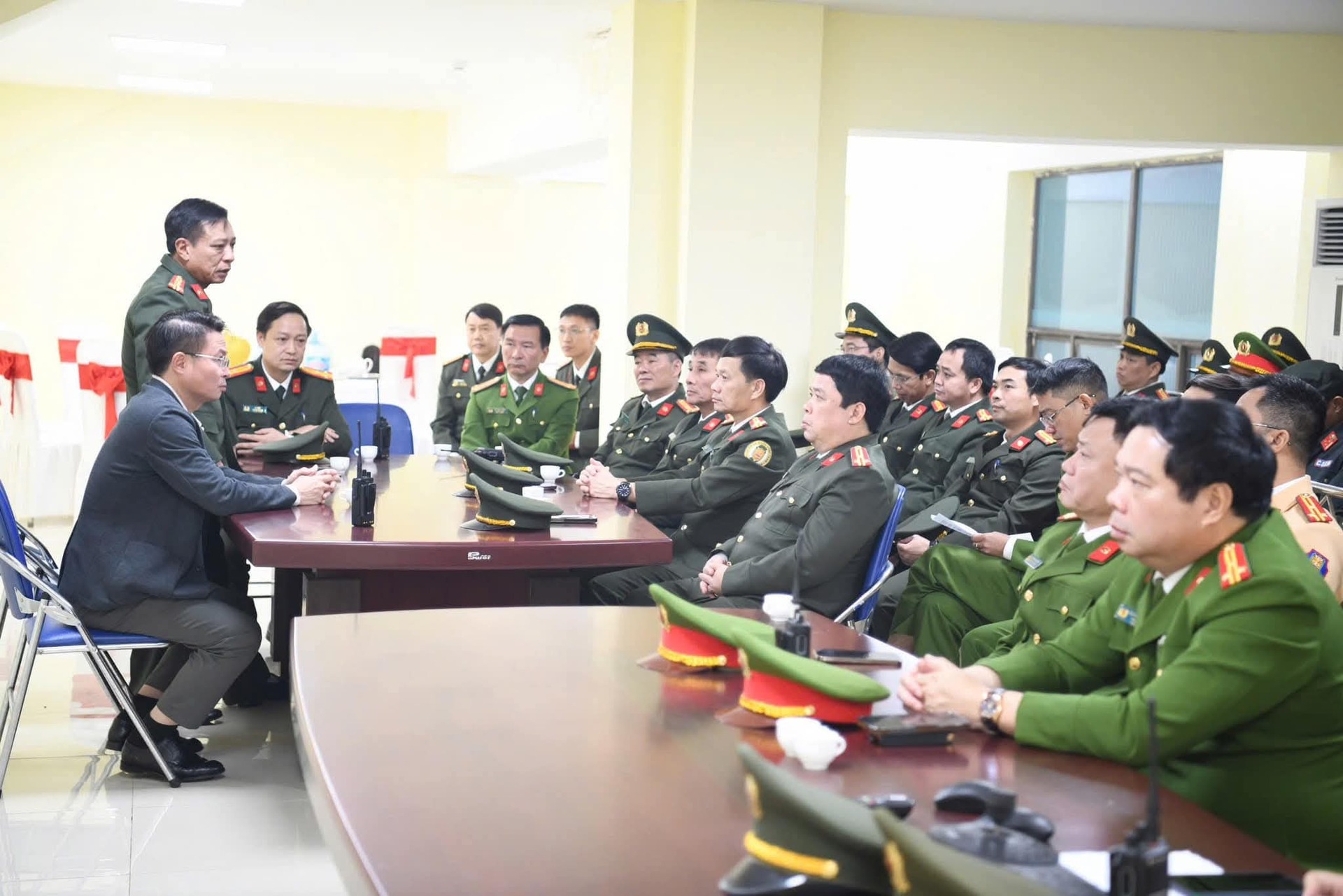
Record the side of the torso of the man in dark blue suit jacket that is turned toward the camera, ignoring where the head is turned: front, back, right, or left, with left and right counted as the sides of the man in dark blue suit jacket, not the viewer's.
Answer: right

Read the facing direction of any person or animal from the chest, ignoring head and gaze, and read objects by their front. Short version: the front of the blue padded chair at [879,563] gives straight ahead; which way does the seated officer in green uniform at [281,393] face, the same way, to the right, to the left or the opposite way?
to the left

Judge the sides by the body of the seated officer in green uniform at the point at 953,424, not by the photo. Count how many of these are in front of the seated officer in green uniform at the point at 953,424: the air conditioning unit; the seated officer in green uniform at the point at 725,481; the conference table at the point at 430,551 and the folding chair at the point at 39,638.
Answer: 3

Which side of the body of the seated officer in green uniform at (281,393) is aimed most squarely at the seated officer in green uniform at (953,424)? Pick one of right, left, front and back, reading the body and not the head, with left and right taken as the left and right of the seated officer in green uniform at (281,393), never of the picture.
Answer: left

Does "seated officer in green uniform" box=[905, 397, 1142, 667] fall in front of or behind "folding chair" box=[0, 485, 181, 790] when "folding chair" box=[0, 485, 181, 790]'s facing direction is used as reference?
in front

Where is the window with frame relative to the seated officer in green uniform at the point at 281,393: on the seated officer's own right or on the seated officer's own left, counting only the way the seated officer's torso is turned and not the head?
on the seated officer's own left

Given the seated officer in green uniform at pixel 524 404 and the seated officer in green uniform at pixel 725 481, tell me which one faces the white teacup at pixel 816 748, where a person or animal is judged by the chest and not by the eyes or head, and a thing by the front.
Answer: the seated officer in green uniform at pixel 524 404

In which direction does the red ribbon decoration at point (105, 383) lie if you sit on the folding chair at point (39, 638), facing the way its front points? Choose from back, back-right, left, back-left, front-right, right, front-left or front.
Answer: left

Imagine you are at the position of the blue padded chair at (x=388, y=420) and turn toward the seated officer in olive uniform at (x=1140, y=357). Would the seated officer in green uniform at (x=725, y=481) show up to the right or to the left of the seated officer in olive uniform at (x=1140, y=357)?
right

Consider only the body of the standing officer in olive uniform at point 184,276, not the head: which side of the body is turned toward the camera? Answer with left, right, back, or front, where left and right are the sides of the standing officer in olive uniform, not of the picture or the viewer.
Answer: right

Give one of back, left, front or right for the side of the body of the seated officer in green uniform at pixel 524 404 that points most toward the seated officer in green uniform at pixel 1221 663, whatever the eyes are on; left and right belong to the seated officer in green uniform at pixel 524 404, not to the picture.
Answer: front

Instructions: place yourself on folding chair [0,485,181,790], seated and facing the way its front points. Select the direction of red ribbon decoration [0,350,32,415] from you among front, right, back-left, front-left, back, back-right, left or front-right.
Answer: left

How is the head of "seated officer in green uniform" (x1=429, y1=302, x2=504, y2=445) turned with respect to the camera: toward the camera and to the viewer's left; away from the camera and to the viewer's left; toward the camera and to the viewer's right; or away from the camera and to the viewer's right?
toward the camera and to the viewer's left

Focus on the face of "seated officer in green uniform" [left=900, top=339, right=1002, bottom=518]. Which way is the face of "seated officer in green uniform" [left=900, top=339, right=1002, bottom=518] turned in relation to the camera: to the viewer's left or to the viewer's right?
to the viewer's left

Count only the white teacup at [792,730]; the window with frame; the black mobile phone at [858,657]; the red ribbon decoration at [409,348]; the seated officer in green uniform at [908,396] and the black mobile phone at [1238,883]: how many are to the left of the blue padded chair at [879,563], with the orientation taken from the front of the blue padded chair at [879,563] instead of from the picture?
3

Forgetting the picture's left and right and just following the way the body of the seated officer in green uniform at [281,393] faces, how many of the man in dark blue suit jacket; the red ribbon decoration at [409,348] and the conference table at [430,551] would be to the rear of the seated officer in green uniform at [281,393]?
1

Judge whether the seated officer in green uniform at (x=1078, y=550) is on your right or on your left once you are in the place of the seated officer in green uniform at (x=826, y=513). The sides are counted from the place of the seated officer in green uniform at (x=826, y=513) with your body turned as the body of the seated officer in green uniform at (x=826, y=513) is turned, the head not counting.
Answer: on your left

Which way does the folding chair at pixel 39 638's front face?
to the viewer's right

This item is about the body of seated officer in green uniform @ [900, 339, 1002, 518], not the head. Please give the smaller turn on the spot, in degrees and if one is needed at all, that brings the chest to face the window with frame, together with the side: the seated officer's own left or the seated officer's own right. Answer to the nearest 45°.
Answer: approximately 135° to the seated officer's own right

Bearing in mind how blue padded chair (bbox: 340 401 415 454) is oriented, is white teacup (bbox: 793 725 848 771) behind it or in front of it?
in front
